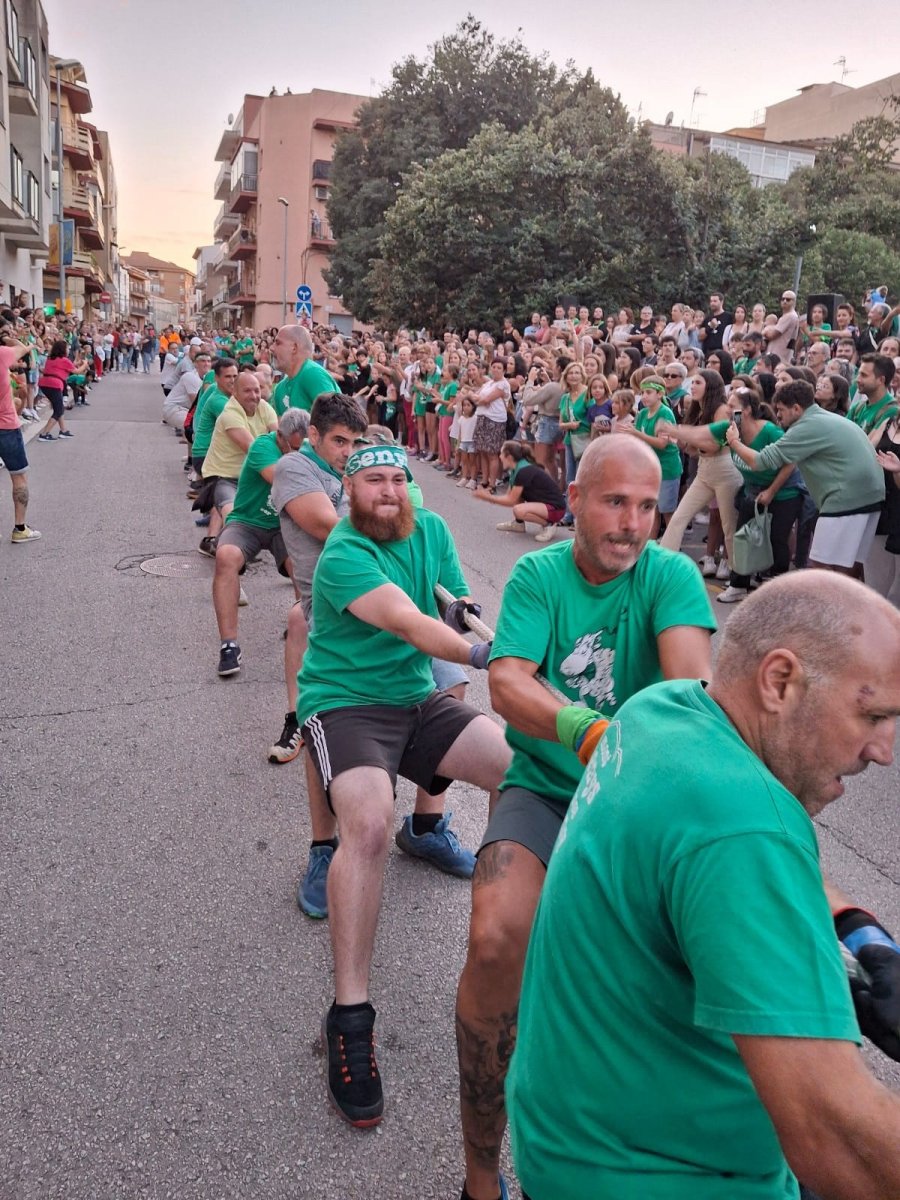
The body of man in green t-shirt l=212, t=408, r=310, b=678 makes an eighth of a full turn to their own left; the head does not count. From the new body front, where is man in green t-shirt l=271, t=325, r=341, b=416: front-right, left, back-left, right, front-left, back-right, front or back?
left

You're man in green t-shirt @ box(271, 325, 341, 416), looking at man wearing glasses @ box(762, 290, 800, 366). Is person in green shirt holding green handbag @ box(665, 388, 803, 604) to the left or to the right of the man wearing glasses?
right

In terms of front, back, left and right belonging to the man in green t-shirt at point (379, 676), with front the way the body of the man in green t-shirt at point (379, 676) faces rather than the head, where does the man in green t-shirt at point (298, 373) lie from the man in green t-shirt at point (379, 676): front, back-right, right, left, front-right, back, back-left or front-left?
back-left

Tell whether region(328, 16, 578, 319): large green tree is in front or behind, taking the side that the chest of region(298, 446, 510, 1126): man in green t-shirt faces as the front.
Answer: behind

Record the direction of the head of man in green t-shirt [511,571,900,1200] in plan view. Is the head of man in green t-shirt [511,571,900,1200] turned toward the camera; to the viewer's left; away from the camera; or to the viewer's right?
to the viewer's right

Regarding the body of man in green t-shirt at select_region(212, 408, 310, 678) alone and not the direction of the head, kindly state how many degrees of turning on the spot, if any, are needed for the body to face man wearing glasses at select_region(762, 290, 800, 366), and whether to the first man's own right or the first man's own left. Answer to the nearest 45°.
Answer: approximately 90° to the first man's own left

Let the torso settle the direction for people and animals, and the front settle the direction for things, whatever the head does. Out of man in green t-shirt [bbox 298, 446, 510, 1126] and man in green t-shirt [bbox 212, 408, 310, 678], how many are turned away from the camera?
0

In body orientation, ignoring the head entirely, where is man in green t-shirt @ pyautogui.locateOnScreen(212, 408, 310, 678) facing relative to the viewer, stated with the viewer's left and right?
facing the viewer and to the right of the viewer

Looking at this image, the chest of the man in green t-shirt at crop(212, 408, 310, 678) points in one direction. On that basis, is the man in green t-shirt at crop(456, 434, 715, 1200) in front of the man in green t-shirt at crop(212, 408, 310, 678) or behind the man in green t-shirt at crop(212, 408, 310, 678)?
in front

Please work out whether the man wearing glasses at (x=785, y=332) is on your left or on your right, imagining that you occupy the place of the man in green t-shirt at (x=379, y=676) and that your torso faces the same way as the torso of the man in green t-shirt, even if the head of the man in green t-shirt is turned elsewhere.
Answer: on your left

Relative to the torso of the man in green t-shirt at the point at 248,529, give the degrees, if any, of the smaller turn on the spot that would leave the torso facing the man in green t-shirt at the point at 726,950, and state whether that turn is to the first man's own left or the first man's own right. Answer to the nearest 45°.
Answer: approximately 45° to the first man's own right

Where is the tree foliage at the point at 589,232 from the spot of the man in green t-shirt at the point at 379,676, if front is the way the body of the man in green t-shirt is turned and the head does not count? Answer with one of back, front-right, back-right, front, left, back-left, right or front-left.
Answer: back-left

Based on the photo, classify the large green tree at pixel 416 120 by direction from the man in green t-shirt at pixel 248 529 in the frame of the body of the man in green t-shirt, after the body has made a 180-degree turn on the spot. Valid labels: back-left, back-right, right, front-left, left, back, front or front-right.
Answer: front-right

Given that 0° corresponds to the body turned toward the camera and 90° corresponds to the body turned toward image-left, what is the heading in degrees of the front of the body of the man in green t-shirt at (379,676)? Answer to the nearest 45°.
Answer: approximately 315°

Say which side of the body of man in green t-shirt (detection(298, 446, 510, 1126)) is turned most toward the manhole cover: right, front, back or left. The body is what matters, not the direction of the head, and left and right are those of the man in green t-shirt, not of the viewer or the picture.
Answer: back

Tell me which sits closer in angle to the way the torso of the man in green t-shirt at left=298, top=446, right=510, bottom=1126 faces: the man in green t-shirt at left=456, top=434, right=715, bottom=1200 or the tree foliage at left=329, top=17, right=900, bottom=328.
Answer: the man in green t-shirt
